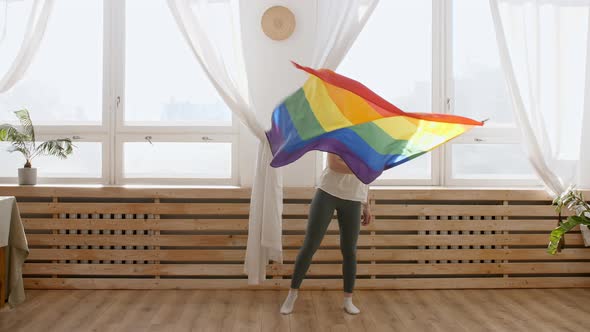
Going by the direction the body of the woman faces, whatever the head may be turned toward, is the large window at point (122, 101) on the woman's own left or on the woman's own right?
on the woman's own right

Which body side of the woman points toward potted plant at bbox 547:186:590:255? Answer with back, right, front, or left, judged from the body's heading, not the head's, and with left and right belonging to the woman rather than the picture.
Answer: left

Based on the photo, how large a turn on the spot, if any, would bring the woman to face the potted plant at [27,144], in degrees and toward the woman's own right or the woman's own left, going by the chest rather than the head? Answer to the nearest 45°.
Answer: approximately 90° to the woman's own right

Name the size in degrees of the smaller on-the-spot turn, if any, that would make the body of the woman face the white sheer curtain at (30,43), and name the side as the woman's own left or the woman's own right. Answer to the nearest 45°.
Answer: approximately 90° to the woman's own right

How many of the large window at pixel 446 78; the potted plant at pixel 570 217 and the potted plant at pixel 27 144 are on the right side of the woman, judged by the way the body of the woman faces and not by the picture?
1

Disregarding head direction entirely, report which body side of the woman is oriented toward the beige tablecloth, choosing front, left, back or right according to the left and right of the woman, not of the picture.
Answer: right

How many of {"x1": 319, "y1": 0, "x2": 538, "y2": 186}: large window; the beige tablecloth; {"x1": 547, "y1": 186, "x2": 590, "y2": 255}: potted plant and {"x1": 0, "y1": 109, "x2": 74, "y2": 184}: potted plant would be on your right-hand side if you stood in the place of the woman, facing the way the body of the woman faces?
2

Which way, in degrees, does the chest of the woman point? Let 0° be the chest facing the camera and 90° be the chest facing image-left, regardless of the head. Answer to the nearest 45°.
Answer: approximately 0°

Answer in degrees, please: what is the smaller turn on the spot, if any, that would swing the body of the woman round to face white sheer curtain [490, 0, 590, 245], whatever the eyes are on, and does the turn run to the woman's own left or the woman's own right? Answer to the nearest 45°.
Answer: approximately 135° to the woman's own left
